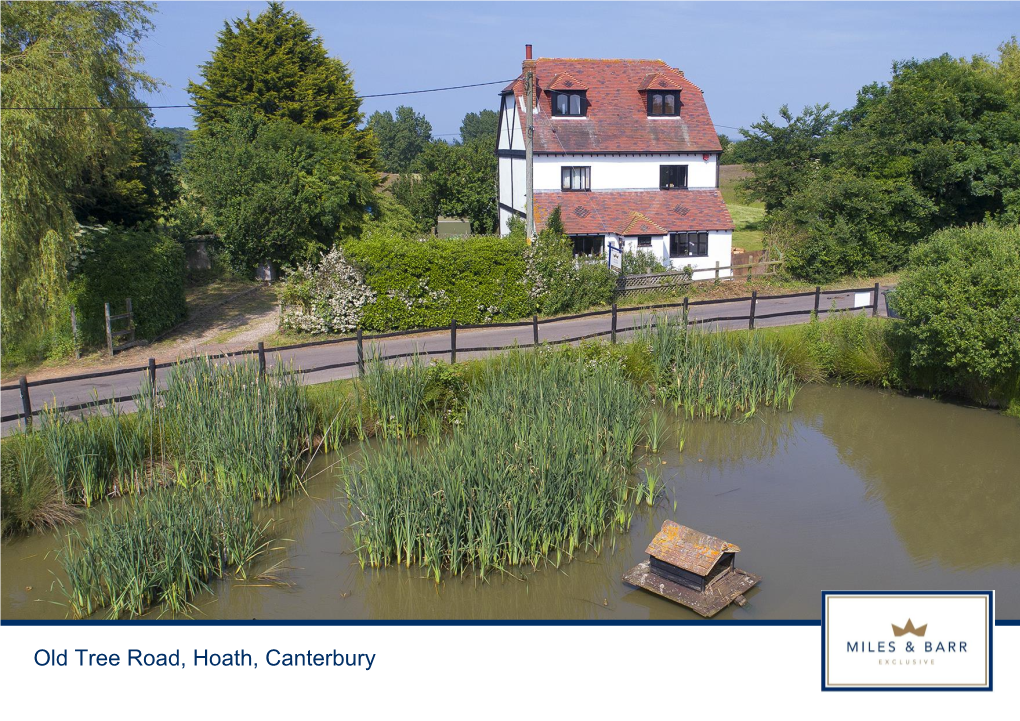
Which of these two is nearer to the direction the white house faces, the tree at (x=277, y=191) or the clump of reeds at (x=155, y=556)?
the clump of reeds

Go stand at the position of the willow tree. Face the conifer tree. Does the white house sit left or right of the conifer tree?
right

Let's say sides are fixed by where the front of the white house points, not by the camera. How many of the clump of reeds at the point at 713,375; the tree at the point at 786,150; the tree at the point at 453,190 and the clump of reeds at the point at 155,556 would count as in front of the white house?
2

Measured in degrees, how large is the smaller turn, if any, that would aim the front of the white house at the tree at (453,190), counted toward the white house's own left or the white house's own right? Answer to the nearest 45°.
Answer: approximately 135° to the white house's own right

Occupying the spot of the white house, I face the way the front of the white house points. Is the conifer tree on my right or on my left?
on my right

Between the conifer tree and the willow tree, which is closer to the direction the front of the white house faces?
the willow tree

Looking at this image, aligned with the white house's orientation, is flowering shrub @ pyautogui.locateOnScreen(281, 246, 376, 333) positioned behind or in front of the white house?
in front

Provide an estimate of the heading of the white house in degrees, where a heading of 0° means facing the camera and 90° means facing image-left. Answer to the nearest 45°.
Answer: approximately 0°

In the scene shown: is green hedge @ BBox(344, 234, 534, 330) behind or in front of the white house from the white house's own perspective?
in front

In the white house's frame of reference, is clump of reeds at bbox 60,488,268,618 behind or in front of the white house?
in front
